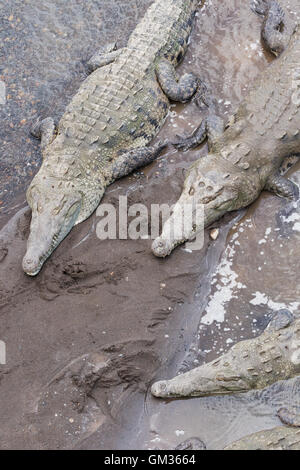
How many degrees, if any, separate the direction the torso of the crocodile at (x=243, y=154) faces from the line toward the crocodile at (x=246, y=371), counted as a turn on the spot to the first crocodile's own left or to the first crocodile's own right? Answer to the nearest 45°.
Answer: approximately 45° to the first crocodile's own left

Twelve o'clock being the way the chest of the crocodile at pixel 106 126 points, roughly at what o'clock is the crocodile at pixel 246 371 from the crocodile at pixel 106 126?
the crocodile at pixel 246 371 is roughly at 10 o'clock from the crocodile at pixel 106 126.

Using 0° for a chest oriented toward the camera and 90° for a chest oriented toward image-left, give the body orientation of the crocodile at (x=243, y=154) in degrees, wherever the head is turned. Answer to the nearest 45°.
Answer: approximately 45°

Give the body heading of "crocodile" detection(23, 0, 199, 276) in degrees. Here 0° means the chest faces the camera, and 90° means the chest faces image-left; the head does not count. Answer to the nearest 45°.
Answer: approximately 45°

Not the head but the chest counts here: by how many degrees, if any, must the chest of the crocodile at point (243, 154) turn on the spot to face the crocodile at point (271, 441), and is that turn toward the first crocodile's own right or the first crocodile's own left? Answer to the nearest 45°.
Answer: approximately 45° to the first crocodile's own left

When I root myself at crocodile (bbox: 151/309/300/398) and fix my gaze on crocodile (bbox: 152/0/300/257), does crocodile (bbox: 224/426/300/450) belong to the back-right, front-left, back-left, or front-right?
back-right
